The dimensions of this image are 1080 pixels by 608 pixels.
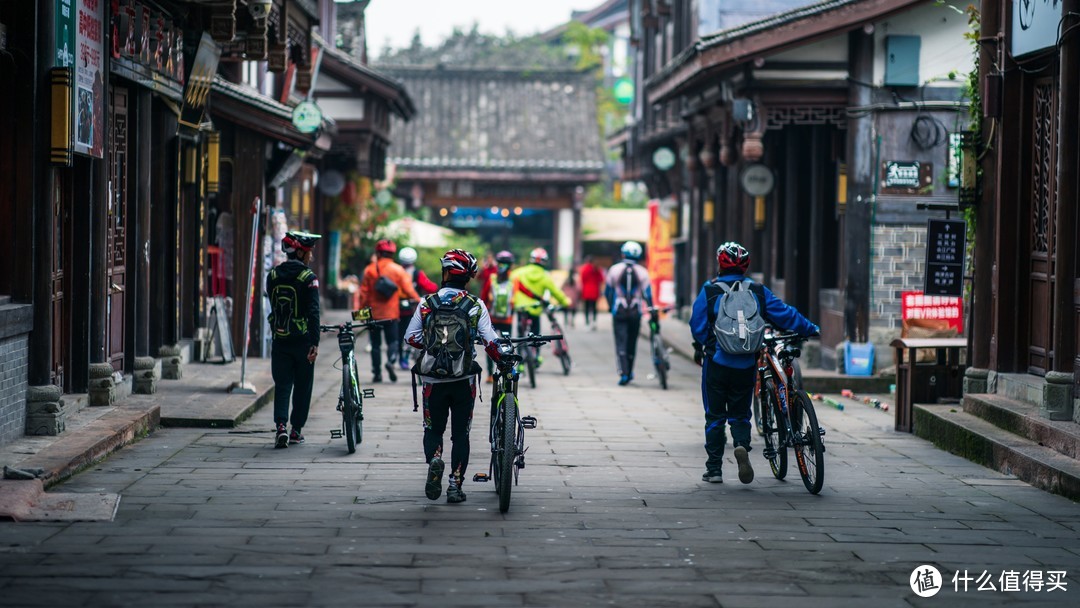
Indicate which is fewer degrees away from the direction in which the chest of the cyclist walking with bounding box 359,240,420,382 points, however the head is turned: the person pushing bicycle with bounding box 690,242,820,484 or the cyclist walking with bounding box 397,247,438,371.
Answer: the cyclist walking

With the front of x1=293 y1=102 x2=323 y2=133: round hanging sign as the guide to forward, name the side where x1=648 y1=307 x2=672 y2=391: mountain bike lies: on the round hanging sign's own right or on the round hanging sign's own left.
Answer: on the round hanging sign's own left

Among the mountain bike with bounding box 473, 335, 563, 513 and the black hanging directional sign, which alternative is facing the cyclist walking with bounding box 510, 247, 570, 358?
the mountain bike

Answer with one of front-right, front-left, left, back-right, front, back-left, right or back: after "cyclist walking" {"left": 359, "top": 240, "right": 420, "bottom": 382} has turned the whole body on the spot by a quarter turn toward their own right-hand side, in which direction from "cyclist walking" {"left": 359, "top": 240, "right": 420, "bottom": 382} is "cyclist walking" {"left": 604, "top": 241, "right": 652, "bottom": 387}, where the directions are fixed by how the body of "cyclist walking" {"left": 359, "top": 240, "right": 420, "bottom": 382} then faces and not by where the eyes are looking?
front

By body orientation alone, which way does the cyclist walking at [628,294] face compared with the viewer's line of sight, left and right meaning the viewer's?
facing away from the viewer

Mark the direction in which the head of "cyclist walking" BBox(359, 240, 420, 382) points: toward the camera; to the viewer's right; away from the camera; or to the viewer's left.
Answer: away from the camera

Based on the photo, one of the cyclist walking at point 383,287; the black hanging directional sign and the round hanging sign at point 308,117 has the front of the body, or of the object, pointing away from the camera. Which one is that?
the cyclist walking

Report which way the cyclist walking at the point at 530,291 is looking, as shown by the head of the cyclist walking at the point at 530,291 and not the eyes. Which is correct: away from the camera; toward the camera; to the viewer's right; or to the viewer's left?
away from the camera

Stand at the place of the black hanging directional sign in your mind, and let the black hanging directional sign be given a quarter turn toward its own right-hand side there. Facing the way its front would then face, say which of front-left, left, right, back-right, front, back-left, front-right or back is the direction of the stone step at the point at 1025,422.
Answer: left

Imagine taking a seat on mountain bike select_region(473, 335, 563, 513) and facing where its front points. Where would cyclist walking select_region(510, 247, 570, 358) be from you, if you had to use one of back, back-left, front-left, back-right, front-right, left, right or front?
front

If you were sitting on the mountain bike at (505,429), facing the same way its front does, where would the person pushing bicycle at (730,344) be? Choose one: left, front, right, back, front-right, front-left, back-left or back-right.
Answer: front-right

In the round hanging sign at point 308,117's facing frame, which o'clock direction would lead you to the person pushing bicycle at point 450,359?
The person pushing bicycle is roughly at 12 o'clock from the round hanging sign.

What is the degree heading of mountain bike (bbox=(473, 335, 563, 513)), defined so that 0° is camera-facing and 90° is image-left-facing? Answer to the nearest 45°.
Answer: approximately 180°

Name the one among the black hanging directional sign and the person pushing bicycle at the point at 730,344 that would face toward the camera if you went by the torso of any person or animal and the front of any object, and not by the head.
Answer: the black hanging directional sign

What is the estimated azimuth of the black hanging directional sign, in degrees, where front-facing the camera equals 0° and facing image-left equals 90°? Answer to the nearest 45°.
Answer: approximately 0°

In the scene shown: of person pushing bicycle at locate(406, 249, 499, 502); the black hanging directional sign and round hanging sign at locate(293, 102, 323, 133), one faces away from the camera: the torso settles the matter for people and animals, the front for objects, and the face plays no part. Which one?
the person pushing bicycle

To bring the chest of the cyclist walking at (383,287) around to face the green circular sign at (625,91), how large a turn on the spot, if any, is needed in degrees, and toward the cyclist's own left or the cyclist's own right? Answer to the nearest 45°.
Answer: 0° — they already face it

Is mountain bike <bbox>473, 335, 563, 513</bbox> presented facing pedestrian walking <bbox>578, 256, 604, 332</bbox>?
yes

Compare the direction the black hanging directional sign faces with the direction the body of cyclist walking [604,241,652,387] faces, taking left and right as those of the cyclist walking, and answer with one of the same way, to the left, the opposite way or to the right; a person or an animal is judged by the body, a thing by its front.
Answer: the opposite way

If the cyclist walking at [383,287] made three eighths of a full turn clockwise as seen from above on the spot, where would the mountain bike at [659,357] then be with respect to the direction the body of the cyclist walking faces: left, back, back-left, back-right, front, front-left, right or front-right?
front-left

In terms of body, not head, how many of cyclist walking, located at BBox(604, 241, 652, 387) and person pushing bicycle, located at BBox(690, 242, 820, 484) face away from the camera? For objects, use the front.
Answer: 2
